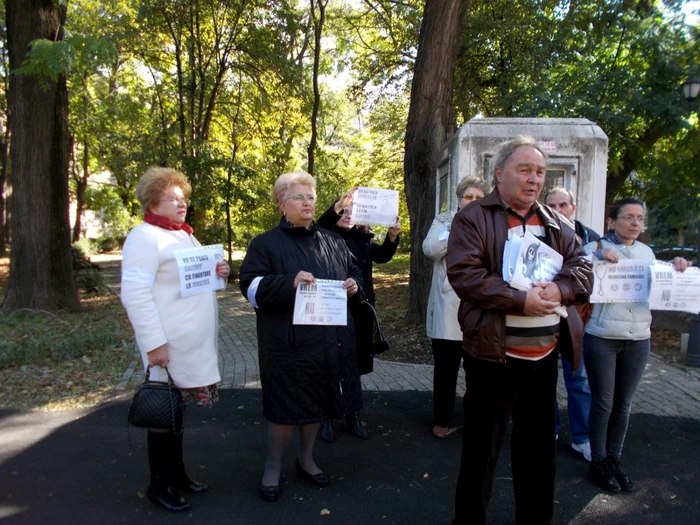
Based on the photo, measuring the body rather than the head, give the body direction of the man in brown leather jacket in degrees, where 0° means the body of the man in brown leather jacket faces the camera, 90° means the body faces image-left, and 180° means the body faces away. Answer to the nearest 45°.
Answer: approximately 315°

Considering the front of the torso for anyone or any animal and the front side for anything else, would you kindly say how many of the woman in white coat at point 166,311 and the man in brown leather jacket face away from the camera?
0

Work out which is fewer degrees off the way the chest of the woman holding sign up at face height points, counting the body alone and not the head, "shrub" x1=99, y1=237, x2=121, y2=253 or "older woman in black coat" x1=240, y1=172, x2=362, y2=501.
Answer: the older woman in black coat

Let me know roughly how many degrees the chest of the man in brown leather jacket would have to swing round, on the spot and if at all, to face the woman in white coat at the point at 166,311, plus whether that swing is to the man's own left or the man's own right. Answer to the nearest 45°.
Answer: approximately 135° to the man's own right

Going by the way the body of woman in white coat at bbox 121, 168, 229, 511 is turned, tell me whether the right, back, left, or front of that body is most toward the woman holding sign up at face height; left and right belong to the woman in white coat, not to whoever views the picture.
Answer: left

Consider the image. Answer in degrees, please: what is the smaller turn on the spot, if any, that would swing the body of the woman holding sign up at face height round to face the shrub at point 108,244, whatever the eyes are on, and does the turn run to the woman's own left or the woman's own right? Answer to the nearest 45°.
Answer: approximately 135° to the woman's own right

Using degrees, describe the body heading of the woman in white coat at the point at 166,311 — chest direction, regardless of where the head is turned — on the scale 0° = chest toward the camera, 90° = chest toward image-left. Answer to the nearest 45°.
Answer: approximately 315°

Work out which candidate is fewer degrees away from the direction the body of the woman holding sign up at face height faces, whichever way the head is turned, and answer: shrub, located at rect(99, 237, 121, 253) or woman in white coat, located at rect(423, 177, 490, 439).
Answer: the woman in white coat

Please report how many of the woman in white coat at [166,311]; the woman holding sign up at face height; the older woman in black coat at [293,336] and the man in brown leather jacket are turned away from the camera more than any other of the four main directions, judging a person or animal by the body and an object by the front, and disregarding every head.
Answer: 0

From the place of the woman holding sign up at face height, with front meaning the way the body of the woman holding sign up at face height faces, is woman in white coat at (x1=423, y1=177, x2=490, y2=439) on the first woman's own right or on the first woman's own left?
on the first woman's own left

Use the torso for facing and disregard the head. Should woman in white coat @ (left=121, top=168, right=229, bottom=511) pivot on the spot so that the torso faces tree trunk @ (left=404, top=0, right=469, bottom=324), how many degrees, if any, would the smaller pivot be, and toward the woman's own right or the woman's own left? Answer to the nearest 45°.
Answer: approximately 90° to the woman's own left

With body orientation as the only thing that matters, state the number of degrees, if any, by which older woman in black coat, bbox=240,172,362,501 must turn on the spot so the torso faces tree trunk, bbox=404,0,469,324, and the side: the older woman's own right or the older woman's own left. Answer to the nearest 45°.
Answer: approximately 135° to the older woman's own left

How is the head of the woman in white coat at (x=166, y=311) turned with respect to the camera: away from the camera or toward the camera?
toward the camera

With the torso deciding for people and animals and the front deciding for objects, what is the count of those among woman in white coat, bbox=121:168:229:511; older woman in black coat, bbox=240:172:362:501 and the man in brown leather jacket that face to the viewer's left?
0

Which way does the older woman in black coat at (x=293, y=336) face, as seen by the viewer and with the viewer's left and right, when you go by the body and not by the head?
facing the viewer and to the right of the viewer

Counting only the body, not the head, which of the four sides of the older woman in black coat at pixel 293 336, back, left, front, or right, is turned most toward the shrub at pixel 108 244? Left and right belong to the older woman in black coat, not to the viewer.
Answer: back

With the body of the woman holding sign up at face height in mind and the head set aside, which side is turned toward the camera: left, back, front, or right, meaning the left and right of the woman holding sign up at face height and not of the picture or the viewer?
front

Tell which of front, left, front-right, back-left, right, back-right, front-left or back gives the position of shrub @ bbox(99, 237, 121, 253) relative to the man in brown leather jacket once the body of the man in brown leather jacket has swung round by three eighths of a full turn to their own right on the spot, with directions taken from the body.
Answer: front-right

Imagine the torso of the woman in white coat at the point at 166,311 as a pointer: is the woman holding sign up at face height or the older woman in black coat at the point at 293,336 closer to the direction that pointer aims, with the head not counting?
the older woman in black coat
